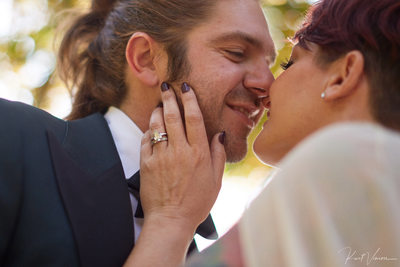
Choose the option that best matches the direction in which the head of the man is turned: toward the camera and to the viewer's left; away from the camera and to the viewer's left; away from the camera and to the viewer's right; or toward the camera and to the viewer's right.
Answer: toward the camera and to the viewer's right

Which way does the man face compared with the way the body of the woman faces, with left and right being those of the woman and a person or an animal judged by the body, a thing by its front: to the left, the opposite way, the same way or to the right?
the opposite way

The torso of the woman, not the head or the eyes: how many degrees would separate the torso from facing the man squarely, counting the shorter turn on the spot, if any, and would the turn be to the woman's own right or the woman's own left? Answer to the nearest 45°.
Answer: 0° — they already face them

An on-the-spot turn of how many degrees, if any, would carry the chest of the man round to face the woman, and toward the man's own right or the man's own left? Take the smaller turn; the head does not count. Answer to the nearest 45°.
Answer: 0° — they already face them

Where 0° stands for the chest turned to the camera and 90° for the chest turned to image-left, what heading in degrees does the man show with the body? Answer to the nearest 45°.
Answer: approximately 315°

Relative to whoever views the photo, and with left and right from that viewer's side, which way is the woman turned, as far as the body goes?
facing away from the viewer and to the left of the viewer
